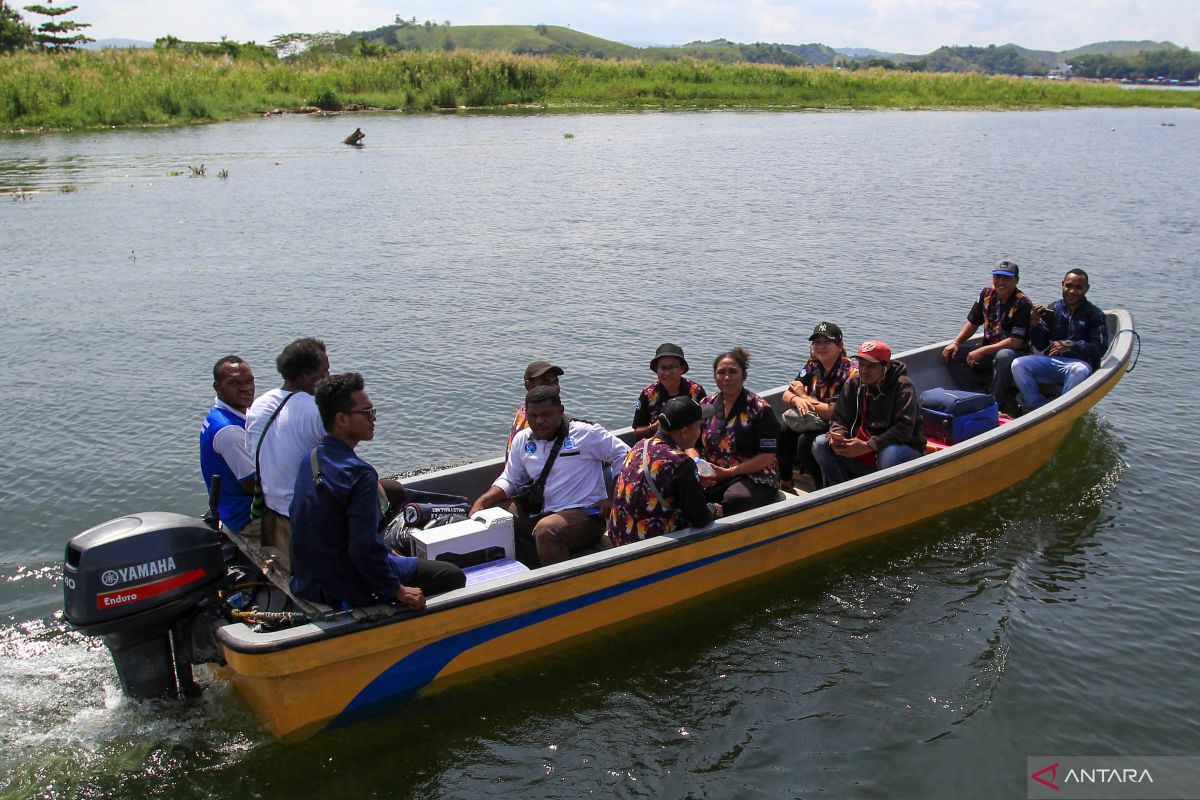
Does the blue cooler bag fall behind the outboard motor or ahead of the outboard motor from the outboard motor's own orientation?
ahead

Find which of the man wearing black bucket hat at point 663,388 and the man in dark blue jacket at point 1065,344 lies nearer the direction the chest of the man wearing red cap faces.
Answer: the man wearing black bucket hat

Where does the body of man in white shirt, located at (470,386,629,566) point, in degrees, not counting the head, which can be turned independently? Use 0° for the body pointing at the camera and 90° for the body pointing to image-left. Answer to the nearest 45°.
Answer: approximately 45°

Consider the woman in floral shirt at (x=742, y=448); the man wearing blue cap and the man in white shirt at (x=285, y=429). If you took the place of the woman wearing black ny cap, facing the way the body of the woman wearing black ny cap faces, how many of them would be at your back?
1

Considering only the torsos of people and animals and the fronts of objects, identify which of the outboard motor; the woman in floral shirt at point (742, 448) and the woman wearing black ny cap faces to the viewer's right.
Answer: the outboard motor

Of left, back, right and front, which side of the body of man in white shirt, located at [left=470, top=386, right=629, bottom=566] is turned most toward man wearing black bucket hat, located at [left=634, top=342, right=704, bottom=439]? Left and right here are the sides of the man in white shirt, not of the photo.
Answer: back

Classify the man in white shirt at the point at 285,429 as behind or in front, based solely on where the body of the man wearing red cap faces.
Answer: in front

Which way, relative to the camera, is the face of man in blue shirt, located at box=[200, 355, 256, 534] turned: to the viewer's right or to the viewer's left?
to the viewer's right

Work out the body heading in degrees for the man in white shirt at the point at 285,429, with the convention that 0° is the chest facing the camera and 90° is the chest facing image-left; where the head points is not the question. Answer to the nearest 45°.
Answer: approximately 225°

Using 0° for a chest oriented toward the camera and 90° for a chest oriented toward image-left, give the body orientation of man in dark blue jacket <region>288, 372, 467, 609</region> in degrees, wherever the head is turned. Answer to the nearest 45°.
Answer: approximately 225°
